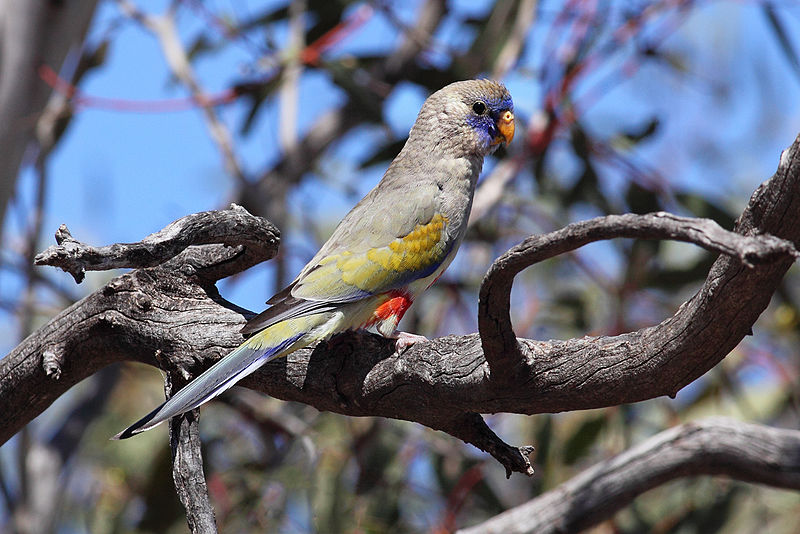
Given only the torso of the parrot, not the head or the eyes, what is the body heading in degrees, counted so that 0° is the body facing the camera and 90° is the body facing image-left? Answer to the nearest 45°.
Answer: approximately 270°

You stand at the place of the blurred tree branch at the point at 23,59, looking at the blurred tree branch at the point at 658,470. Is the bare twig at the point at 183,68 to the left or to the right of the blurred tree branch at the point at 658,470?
left

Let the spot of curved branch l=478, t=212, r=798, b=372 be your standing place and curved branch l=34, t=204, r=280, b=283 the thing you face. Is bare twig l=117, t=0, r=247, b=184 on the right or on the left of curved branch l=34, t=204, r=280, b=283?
right

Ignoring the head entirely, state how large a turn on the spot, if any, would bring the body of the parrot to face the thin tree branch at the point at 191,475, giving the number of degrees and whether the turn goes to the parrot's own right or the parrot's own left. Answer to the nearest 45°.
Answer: approximately 135° to the parrot's own right

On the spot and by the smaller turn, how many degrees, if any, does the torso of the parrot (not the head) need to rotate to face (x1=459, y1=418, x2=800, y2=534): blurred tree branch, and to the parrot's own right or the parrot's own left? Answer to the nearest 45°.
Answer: approximately 45° to the parrot's own left
